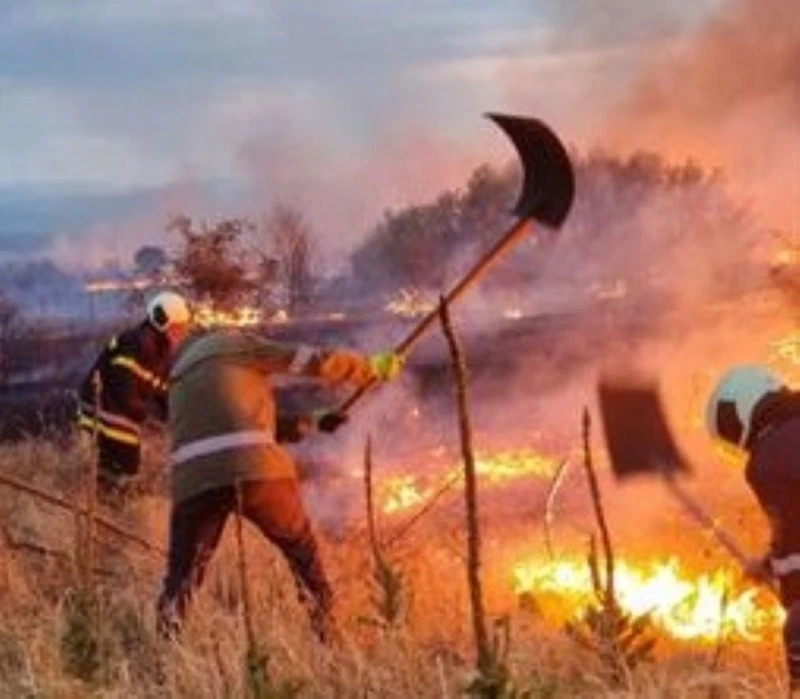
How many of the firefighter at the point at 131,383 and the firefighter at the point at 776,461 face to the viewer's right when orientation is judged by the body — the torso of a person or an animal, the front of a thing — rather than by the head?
1

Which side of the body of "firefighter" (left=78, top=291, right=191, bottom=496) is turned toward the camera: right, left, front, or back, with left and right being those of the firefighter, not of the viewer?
right

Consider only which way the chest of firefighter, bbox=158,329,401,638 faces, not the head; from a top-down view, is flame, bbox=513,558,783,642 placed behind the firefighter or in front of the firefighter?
in front

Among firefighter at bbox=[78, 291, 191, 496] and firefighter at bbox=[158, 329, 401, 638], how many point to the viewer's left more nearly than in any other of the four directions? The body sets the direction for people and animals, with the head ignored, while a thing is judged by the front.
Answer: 0

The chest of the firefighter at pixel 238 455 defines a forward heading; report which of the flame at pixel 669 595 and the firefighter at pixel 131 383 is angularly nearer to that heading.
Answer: the flame

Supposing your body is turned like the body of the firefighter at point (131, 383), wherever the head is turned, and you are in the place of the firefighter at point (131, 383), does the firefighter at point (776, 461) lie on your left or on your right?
on your right

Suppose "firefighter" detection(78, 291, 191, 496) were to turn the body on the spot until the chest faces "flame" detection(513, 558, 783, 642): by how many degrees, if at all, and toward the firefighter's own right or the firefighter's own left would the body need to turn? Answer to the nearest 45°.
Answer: approximately 45° to the firefighter's own right

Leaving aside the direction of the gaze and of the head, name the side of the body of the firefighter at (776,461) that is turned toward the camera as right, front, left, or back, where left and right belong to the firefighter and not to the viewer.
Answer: left

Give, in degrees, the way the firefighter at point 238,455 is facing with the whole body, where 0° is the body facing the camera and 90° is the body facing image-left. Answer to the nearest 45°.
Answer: approximately 225°

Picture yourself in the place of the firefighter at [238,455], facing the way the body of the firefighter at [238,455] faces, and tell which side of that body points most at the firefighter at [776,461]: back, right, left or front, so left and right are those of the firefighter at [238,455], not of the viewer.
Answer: right

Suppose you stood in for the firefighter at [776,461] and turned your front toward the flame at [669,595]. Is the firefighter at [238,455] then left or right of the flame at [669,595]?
left

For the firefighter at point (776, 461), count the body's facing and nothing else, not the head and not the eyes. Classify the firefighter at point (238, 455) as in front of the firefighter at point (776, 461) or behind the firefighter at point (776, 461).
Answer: in front
